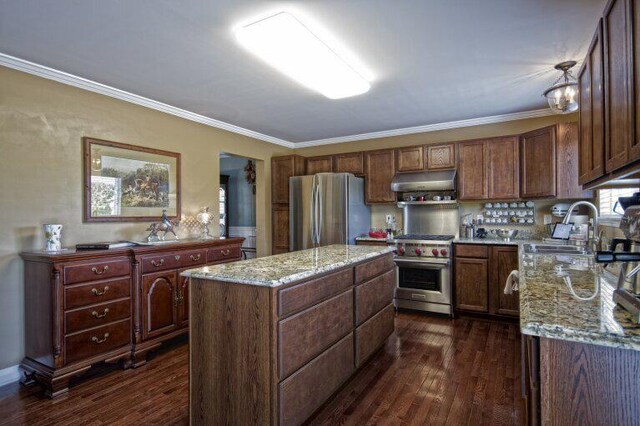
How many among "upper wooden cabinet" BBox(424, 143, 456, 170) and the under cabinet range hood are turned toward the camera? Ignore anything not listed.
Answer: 2

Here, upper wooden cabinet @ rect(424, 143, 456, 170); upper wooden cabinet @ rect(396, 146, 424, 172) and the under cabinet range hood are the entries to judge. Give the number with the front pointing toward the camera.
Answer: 3

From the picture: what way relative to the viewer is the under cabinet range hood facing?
toward the camera

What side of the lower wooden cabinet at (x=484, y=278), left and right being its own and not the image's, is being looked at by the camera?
front

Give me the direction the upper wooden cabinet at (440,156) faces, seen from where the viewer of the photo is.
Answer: facing the viewer

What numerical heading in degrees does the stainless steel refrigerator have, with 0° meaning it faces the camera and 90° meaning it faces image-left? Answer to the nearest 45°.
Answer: approximately 45°

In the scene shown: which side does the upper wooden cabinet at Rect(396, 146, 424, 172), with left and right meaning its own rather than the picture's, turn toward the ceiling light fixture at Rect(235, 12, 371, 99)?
front

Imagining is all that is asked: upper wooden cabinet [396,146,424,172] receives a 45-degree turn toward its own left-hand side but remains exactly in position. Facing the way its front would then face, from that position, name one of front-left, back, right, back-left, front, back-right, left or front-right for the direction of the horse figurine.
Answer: right

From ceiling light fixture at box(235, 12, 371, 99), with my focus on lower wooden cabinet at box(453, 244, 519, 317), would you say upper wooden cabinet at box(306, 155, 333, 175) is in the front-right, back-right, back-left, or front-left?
front-left

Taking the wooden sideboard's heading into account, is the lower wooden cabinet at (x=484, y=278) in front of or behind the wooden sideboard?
in front

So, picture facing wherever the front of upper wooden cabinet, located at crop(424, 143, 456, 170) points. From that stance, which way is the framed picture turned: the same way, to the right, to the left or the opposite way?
to the left

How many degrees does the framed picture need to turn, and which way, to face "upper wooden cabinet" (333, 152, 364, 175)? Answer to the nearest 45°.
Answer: approximately 45° to its left

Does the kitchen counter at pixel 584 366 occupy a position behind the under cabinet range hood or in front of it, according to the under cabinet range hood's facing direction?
in front
